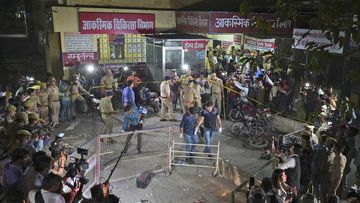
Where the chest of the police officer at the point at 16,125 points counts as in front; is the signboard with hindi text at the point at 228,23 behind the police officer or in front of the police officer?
in front

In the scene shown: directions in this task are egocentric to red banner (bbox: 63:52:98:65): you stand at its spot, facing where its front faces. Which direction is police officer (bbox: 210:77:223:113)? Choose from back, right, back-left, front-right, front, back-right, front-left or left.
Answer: front-left

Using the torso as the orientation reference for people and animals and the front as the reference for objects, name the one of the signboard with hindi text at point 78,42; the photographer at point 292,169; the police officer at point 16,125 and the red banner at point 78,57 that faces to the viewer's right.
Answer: the police officer

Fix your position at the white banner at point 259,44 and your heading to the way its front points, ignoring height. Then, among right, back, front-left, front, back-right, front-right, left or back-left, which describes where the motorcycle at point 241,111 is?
front

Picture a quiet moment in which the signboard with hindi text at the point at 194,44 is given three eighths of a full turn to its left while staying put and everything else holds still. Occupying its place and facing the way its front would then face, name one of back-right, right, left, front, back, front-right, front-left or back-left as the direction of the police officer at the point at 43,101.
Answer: back

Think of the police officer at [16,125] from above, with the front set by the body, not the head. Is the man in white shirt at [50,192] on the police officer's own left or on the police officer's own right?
on the police officer's own right

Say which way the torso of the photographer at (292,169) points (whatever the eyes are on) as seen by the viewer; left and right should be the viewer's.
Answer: facing to the left of the viewer

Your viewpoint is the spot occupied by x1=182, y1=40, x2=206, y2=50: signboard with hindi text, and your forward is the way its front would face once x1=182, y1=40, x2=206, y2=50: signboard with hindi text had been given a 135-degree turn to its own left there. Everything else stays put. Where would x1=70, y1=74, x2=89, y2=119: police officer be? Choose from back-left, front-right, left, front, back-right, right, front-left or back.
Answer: back

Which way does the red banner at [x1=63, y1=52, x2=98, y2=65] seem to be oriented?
toward the camera

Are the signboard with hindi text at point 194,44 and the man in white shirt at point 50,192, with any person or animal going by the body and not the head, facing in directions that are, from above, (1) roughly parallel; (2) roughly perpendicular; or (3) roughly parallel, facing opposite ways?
roughly parallel, facing opposite ways

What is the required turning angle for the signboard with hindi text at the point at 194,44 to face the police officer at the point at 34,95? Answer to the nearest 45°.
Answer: approximately 45° to its right

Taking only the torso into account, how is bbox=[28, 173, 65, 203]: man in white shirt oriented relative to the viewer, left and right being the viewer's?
facing away from the viewer and to the right of the viewer

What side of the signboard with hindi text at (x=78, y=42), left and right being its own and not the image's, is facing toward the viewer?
front

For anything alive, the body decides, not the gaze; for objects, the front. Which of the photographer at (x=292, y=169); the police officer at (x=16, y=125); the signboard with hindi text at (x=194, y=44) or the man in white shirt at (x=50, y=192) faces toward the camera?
the signboard with hindi text

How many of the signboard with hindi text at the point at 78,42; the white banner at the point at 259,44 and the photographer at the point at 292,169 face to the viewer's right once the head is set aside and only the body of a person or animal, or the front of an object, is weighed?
0

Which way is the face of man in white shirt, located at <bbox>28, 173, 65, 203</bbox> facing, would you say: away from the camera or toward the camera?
away from the camera

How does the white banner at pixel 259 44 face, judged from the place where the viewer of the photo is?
facing the viewer

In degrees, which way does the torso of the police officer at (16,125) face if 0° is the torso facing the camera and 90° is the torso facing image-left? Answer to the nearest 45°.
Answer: approximately 270°

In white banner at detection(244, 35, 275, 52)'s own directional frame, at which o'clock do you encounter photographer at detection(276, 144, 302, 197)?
The photographer is roughly at 12 o'clock from the white banner.

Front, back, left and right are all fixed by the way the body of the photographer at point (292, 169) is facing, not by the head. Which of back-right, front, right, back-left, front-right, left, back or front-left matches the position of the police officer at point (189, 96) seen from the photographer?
front-right

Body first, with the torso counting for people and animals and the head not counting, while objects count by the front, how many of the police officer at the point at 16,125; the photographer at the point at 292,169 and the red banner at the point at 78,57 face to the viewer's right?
1
